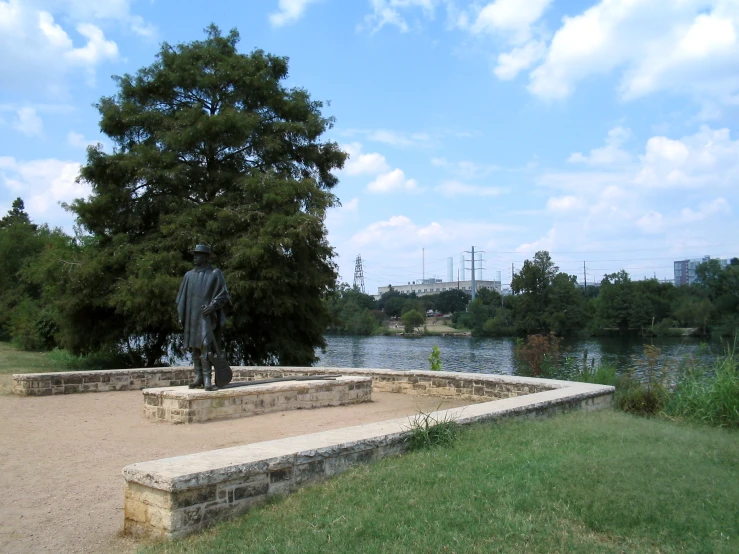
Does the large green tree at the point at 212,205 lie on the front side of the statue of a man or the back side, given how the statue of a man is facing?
on the back side

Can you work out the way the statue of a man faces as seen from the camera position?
facing the viewer and to the left of the viewer

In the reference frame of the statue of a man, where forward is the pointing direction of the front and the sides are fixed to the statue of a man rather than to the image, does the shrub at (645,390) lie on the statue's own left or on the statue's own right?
on the statue's own left

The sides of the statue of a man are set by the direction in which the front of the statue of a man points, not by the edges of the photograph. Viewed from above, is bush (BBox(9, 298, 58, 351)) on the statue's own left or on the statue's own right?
on the statue's own right

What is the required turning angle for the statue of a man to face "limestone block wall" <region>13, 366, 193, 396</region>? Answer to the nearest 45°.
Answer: approximately 90° to its right

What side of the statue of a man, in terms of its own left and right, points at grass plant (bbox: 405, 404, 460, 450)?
left

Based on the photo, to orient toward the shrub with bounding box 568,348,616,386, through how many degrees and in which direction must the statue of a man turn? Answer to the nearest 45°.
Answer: approximately 135° to its left

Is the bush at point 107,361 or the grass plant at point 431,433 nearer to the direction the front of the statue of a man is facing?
the grass plant

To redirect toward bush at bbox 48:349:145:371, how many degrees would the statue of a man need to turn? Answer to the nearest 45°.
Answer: approximately 135° to its right

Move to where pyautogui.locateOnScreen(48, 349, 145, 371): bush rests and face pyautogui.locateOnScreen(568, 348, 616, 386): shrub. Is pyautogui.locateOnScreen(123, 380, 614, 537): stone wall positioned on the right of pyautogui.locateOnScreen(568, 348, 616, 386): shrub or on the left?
right
